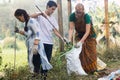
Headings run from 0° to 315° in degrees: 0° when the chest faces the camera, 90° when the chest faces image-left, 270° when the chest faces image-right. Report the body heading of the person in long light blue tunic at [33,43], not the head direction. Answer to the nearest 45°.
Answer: approximately 90°

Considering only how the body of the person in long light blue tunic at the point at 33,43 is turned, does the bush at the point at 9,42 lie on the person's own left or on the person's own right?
on the person's own right
